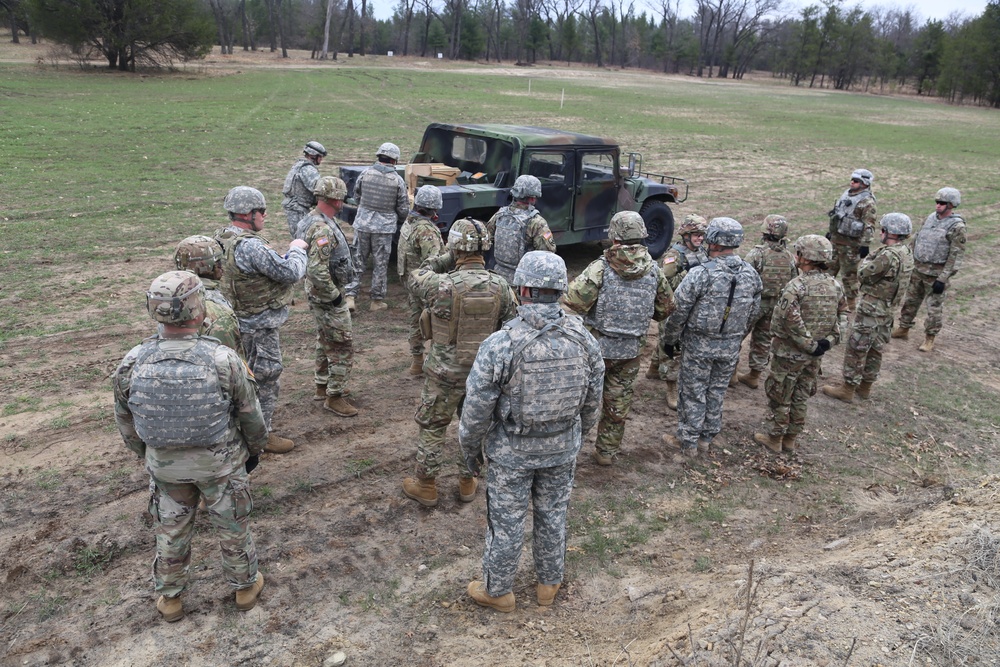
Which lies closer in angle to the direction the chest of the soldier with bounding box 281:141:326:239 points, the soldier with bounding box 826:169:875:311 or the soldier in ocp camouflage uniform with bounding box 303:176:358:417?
the soldier

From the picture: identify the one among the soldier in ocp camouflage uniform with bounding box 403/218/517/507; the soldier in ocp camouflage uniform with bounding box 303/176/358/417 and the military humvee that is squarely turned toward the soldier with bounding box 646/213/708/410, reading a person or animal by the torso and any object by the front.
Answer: the soldier in ocp camouflage uniform with bounding box 303/176/358/417

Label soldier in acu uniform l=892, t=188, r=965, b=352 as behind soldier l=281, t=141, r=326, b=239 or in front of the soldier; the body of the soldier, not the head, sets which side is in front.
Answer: in front

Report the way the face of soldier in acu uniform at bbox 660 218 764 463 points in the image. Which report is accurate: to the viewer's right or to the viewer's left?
to the viewer's left

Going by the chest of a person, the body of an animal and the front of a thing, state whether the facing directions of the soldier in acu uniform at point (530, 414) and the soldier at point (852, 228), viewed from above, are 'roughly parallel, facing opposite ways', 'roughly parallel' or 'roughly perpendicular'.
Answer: roughly perpendicular

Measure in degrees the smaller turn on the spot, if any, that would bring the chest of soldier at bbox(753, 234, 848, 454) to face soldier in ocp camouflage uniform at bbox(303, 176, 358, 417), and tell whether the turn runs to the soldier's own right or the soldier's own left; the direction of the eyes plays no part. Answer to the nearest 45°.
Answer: approximately 45° to the soldier's own left

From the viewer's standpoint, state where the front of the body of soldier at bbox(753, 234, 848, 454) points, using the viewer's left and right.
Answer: facing away from the viewer and to the left of the viewer

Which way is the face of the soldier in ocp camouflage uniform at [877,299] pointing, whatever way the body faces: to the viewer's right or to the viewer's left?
to the viewer's left

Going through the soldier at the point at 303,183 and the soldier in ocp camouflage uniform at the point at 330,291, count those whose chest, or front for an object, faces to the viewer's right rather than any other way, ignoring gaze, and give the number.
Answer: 2

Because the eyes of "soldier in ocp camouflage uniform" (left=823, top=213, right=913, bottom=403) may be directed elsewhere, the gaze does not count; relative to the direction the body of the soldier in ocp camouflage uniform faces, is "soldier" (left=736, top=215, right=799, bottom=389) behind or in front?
in front

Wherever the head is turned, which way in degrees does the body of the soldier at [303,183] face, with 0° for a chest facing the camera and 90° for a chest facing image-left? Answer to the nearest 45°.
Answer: approximately 270°

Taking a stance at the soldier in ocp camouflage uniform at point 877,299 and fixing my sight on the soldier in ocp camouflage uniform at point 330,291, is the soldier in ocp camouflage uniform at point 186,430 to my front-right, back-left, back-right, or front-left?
front-left

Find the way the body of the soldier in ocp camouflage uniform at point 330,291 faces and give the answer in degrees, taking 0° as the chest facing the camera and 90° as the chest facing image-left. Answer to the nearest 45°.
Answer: approximately 270°

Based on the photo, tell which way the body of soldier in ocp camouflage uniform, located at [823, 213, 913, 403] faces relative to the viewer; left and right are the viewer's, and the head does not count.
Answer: facing to the left of the viewer

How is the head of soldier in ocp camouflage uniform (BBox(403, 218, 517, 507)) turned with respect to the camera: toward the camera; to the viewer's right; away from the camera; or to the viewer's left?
away from the camera

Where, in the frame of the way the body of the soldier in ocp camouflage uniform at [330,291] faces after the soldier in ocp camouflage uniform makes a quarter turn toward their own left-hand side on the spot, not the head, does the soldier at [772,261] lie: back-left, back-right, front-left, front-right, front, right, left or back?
right

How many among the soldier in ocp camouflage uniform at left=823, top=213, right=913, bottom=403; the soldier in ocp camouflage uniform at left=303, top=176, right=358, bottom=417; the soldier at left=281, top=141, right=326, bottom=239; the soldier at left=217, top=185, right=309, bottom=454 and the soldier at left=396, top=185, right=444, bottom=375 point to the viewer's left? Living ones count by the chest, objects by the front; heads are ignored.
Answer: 1
